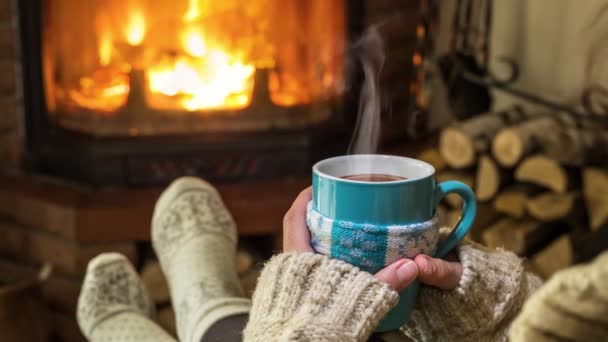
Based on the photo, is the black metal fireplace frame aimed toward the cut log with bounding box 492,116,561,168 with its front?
no

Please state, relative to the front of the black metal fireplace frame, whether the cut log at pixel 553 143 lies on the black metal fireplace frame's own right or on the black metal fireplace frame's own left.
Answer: on the black metal fireplace frame's own left

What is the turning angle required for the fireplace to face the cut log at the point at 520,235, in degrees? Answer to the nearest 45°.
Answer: approximately 45° to its left

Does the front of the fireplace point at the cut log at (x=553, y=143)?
no

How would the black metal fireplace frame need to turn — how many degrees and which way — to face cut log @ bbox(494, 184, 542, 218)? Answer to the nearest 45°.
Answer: approximately 90° to its left

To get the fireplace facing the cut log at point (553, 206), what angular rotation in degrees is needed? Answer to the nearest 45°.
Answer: approximately 45° to its left

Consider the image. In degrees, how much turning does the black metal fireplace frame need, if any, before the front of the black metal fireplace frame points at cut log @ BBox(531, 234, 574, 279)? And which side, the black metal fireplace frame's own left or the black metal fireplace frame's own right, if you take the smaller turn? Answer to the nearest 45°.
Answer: approximately 45° to the black metal fireplace frame's own left

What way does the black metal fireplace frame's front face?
toward the camera
